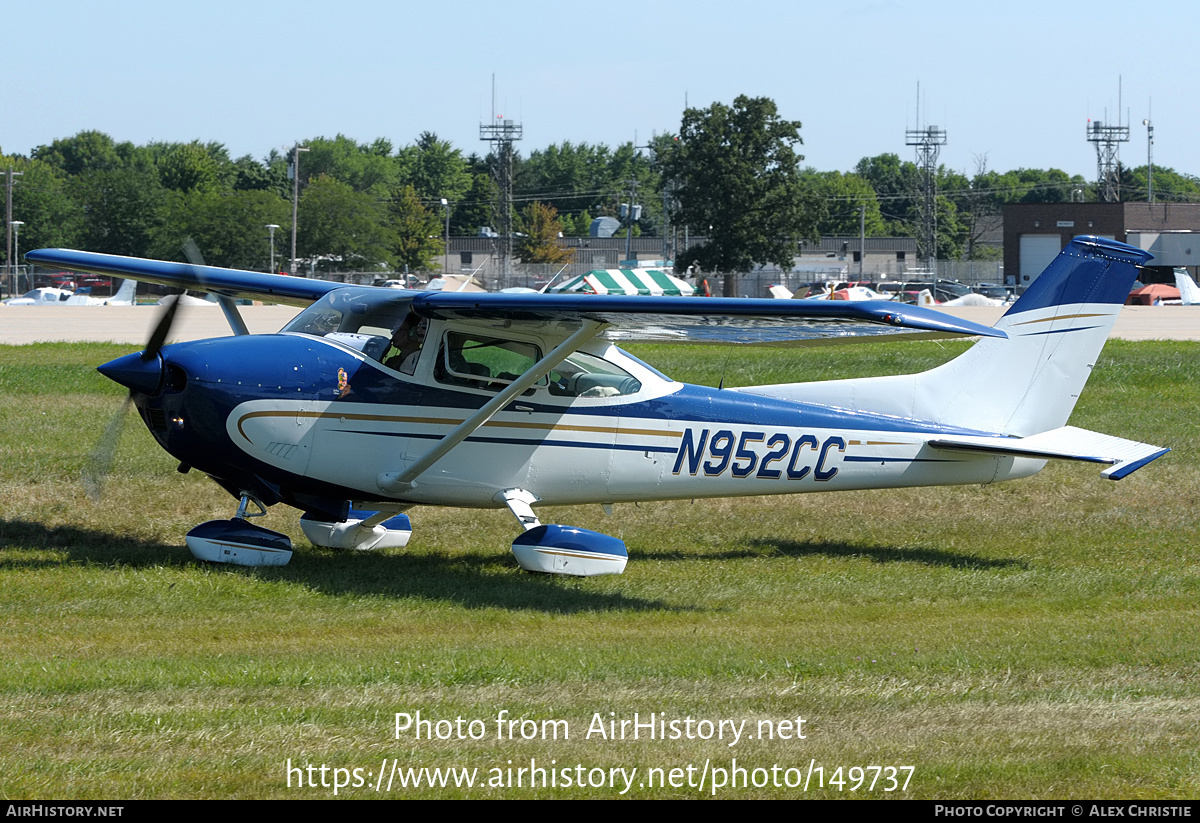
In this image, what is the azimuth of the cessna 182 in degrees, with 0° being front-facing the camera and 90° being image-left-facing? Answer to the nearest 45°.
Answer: approximately 45°
